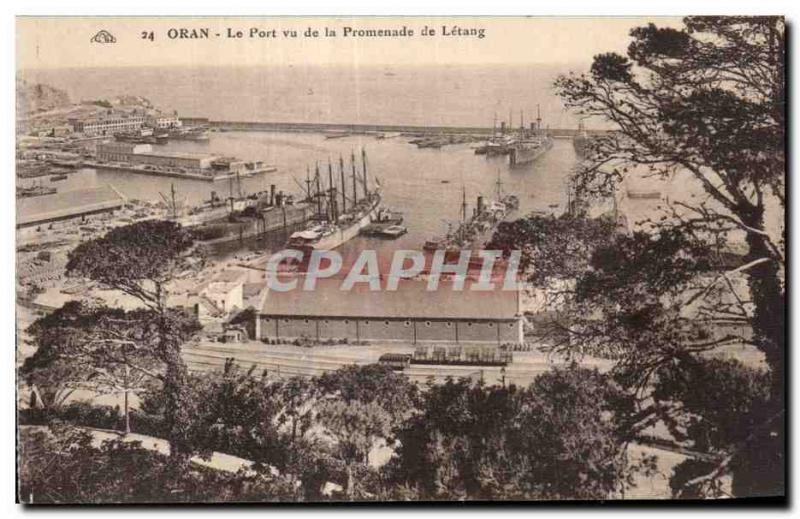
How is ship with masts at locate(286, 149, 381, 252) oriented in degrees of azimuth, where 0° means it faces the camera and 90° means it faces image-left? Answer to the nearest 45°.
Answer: approximately 225°

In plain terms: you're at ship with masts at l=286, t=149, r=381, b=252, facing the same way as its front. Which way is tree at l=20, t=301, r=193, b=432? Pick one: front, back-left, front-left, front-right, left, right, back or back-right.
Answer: back-left
